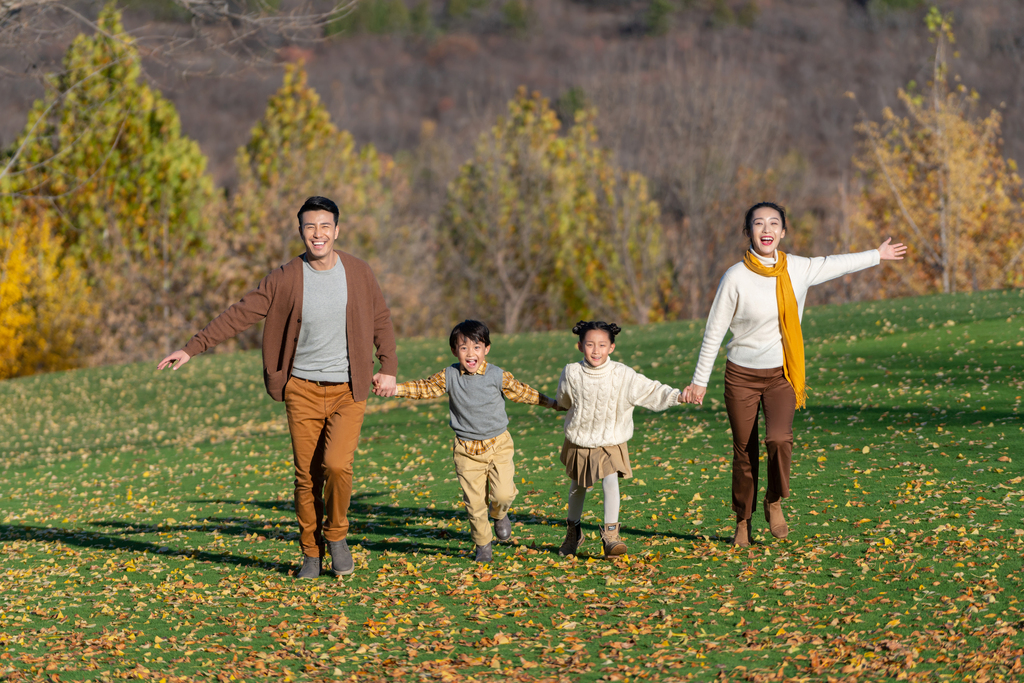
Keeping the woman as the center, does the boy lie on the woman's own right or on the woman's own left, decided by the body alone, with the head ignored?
on the woman's own right

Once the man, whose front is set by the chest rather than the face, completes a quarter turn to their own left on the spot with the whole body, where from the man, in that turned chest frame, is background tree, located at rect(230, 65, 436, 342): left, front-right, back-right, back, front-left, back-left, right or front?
left

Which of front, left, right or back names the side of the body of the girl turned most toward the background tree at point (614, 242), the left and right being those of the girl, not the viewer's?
back

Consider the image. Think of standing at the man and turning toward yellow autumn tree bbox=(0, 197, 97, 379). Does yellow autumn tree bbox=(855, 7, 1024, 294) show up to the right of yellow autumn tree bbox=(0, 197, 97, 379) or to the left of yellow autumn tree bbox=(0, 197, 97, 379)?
right

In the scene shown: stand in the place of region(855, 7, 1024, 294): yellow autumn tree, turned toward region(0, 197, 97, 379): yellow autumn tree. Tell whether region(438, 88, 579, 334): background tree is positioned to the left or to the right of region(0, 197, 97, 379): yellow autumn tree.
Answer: right

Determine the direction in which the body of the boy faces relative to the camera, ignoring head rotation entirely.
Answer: toward the camera

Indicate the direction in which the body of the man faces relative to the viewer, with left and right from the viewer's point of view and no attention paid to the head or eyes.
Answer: facing the viewer

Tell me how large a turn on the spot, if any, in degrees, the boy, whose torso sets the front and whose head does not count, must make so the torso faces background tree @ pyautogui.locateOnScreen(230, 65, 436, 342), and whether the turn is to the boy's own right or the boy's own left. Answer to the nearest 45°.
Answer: approximately 180°

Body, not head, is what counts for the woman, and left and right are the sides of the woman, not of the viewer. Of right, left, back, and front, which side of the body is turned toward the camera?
front
